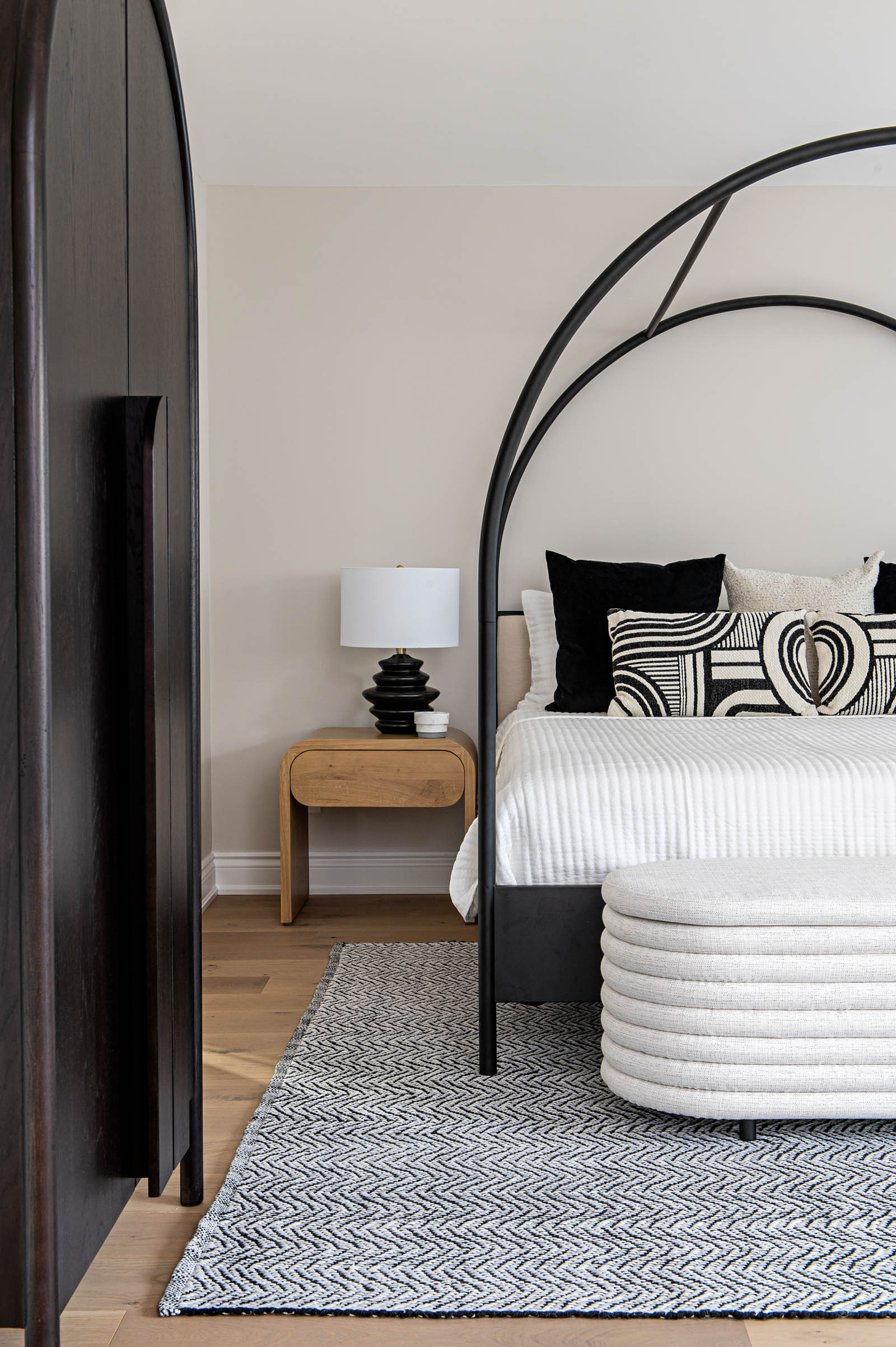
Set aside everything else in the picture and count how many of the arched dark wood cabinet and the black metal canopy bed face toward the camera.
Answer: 1

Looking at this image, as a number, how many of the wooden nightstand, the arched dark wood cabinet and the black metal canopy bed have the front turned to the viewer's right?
1

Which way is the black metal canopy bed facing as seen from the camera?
toward the camera

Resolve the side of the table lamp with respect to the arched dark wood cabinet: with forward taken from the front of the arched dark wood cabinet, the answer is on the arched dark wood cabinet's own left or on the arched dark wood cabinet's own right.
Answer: on the arched dark wood cabinet's own left

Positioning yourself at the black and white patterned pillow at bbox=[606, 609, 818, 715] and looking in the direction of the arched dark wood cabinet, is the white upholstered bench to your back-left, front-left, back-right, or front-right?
front-left

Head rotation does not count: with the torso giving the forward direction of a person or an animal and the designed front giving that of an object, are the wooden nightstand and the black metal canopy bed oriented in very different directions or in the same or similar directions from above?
same or similar directions

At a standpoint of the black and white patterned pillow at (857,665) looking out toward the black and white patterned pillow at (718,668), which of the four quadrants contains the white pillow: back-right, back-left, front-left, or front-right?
front-right

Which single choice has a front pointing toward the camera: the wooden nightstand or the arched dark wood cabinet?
the wooden nightstand

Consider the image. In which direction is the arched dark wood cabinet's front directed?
to the viewer's right
